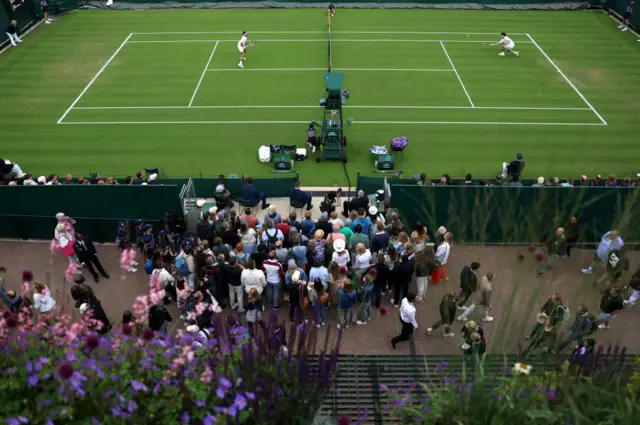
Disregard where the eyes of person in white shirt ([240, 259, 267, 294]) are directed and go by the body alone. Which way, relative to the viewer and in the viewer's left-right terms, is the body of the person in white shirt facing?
facing away from the viewer

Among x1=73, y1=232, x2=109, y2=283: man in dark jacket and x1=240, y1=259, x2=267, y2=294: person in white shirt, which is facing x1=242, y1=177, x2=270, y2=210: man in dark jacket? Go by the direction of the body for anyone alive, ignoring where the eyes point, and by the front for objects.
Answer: the person in white shirt

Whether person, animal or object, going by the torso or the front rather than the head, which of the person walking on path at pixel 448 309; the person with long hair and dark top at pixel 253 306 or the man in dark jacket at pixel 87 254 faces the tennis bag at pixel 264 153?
the person with long hair and dark top

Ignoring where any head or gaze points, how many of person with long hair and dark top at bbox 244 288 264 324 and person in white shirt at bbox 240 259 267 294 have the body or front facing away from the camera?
2

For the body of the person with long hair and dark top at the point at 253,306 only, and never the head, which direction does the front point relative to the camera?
away from the camera

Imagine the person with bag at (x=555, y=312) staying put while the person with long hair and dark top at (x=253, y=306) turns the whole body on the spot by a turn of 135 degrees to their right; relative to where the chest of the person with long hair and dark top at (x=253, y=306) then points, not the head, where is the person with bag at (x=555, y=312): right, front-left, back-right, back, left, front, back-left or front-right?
front-left

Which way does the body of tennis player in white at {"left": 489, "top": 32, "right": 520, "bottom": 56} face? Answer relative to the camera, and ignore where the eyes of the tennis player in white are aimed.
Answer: to the viewer's left

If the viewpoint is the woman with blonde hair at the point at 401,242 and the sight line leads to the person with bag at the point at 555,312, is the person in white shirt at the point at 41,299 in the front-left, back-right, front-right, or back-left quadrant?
back-right
